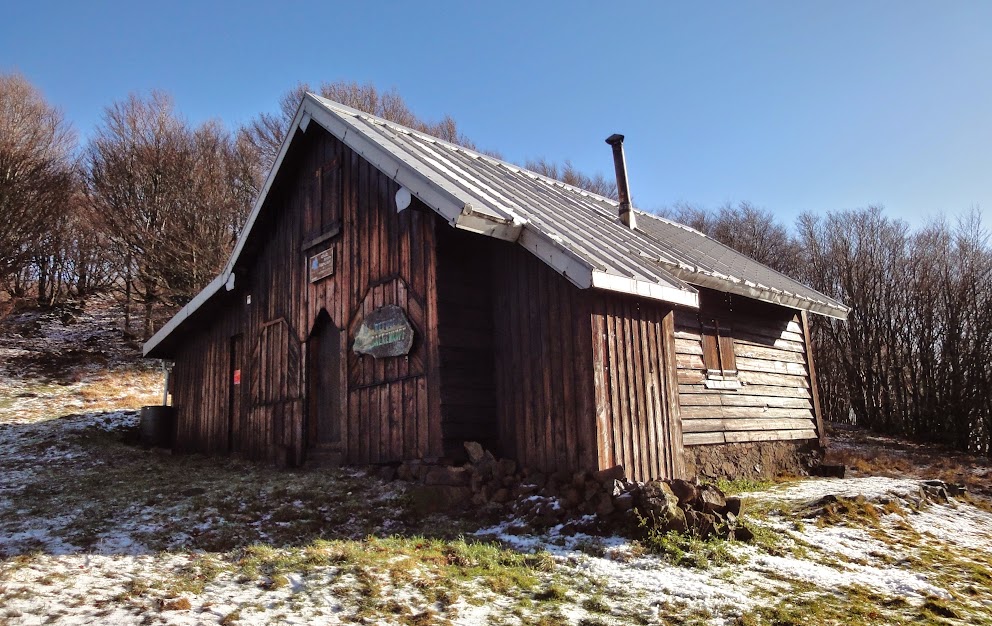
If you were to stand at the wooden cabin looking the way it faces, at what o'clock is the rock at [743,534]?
The rock is roughly at 9 o'clock from the wooden cabin.

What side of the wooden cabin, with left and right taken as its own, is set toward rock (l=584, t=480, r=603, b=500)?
left

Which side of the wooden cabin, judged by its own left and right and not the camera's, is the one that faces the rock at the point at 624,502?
left

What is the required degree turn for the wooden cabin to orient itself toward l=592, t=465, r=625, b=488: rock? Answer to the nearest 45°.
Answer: approximately 90° to its left

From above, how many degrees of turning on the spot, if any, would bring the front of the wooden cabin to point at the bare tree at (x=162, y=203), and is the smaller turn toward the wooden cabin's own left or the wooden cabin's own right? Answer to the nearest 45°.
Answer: approximately 90° to the wooden cabin's own right

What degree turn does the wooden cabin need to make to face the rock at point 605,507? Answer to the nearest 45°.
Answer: approximately 90° to its left

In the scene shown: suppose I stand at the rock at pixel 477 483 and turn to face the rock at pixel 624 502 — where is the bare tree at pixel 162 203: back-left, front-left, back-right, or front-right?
back-left

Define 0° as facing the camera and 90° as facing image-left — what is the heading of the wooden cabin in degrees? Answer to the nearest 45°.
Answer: approximately 45°

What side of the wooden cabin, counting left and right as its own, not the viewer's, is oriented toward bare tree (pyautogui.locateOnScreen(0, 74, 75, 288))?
right

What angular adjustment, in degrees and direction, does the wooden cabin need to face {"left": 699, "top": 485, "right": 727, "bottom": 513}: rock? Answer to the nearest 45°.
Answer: approximately 90° to its left

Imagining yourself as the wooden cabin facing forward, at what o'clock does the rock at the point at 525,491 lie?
The rock is roughly at 10 o'clock from the wooden cabin.

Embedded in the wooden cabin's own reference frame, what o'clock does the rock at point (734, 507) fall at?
The rock is roughly at 9 o'clock from the wooden cabin.
